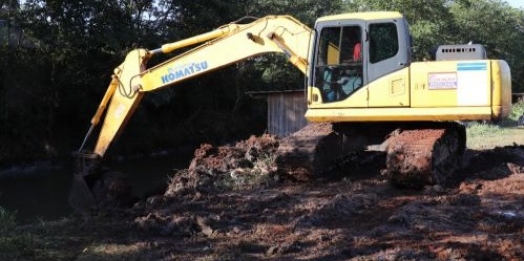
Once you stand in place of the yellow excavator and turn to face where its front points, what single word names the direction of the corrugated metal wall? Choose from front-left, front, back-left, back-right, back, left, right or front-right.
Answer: right

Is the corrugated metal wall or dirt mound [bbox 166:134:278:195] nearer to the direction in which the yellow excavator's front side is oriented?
the dirt mound

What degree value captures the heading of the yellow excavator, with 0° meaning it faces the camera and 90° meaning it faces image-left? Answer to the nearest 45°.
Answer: approximately 90°

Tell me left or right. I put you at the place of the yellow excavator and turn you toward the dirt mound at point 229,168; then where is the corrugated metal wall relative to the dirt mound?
right

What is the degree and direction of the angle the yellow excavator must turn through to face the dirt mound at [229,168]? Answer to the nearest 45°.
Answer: approximately 45° to its right
